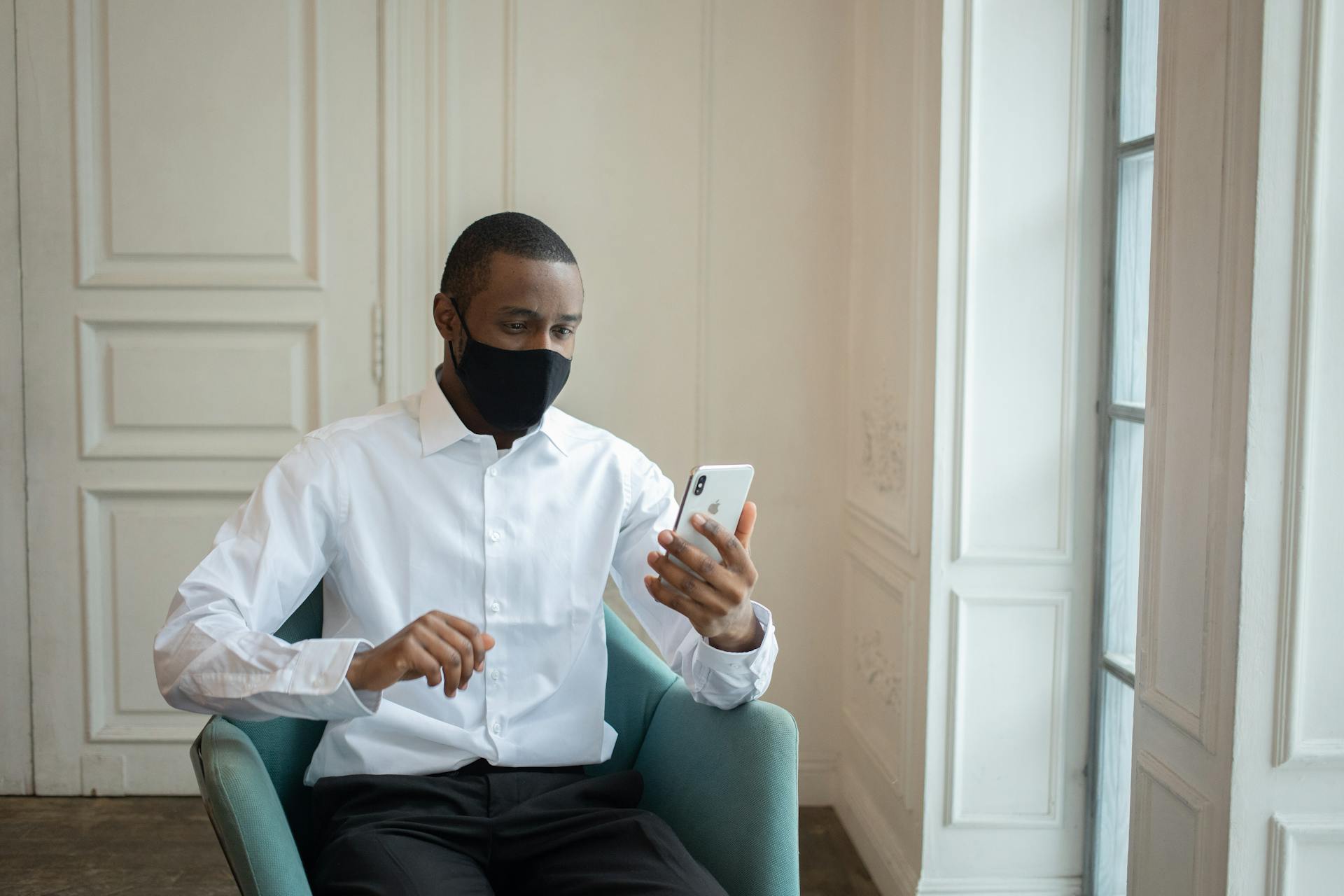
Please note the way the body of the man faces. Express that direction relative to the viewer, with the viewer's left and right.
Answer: facing the viewer

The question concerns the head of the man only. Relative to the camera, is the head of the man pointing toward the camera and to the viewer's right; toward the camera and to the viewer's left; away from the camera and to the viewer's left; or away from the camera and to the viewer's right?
toward the camera and to the viewer's right

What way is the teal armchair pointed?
toward the camera
